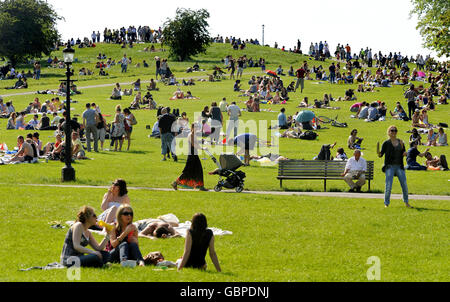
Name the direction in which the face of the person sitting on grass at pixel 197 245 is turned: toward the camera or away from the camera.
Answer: away from the camera

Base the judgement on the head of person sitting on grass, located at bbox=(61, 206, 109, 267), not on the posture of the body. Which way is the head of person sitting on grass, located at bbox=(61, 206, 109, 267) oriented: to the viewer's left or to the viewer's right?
to the viewer's right

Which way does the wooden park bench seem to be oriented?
toward the camera

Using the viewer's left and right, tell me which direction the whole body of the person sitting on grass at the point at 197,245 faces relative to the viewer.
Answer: facing away from the viewer

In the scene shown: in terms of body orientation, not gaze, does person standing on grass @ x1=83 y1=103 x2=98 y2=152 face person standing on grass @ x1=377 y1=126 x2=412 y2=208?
no

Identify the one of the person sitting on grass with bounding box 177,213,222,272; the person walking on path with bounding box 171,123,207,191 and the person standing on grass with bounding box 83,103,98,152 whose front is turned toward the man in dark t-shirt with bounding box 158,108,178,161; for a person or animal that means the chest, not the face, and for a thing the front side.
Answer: the person sitting on grass

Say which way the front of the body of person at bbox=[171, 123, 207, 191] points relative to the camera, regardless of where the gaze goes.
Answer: to the viewer's right

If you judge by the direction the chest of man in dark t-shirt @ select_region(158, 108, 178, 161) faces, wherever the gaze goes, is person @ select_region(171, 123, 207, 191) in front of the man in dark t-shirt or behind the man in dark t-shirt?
behind

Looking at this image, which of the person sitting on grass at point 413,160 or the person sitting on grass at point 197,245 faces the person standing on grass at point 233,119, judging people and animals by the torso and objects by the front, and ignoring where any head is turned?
the person sitting on grass at point 197,245

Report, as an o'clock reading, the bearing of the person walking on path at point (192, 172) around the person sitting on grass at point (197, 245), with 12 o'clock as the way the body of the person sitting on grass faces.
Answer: The person walking on path is roughly at 12 o'clock from the person sitting on grass.

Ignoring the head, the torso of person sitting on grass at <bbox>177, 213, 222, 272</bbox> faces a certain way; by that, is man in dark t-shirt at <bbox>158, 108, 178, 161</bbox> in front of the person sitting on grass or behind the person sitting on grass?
in front

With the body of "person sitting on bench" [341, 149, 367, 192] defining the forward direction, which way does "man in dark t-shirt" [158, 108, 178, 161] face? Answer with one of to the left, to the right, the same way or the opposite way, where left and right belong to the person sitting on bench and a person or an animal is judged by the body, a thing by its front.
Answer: the opposite way

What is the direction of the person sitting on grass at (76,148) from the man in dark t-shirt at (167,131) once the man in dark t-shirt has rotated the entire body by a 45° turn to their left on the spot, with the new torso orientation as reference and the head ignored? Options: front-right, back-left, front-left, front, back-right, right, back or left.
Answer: front-left
